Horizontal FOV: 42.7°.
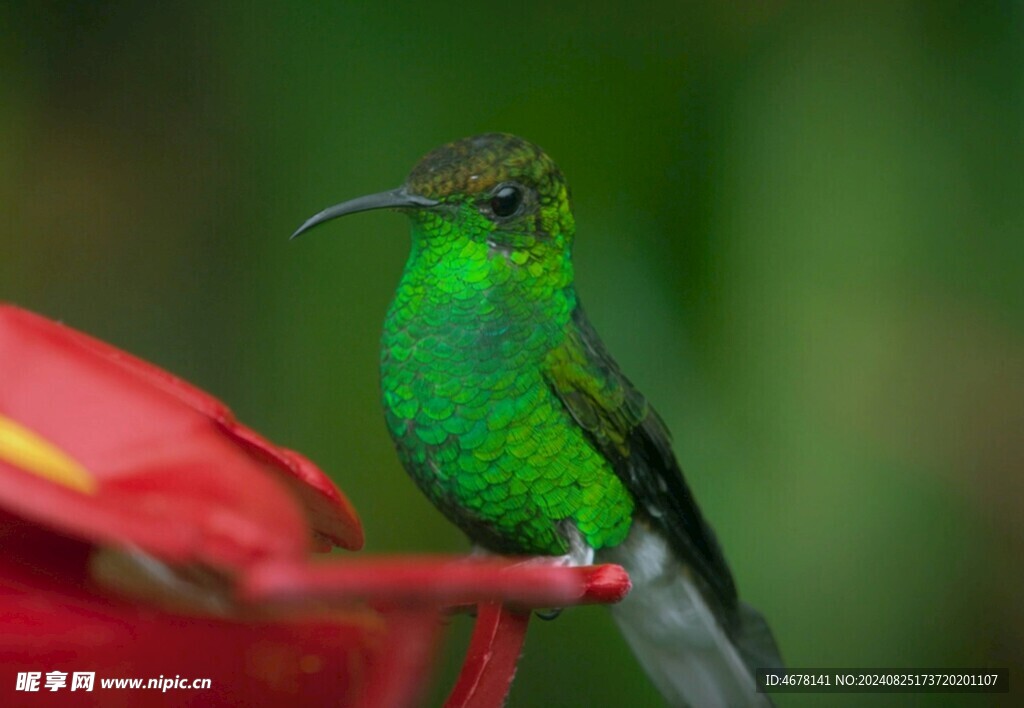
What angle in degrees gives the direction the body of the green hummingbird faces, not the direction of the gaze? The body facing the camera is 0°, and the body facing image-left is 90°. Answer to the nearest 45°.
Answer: approximately 45°
